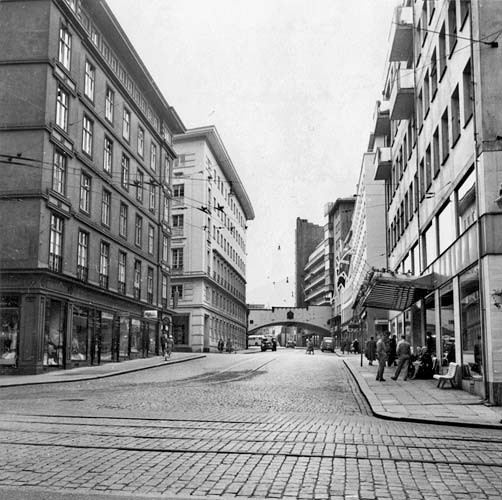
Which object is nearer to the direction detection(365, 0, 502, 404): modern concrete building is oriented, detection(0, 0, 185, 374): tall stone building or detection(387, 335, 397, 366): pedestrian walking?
the tall stone building

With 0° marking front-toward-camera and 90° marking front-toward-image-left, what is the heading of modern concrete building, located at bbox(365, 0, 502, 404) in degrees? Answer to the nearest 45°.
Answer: approximately 45°

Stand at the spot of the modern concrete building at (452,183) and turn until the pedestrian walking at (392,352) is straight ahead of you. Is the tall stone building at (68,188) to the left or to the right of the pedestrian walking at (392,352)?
left

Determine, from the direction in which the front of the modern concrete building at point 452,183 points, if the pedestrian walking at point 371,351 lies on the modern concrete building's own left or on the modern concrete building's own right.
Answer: on the modern concrete building's own right

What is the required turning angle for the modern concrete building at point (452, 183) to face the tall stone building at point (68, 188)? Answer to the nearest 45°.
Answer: approximately 45° to its right
